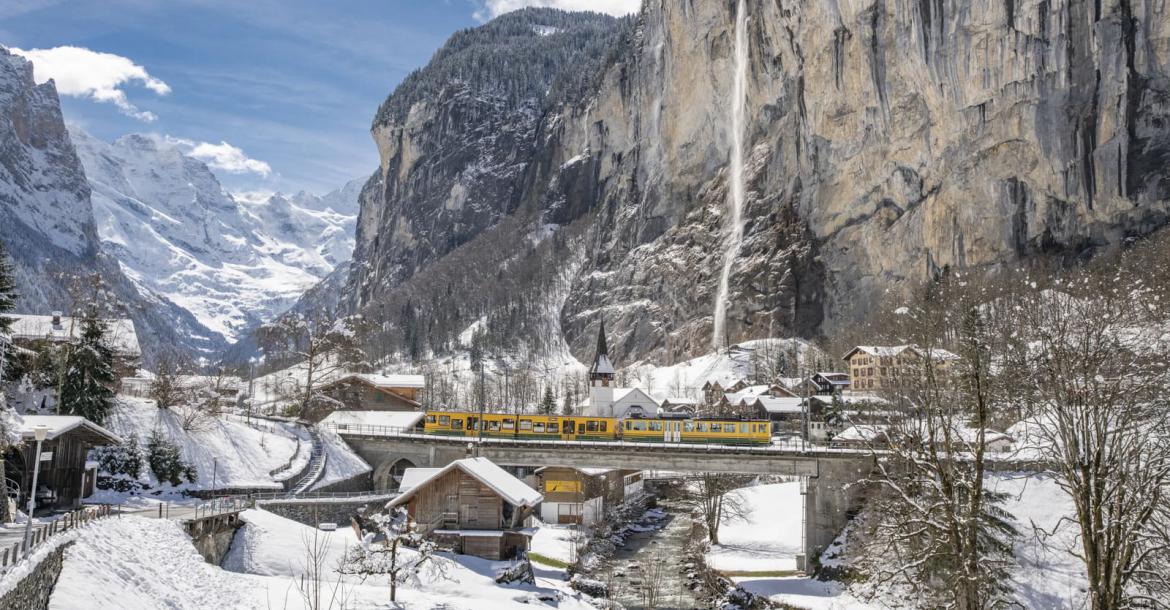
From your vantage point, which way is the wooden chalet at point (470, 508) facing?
toward the camera

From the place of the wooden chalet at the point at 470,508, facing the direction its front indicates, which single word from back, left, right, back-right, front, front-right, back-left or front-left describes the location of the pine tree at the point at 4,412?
front-right

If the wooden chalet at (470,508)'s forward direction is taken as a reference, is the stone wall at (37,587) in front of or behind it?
in front

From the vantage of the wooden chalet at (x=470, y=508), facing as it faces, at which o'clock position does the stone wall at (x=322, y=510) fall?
The stone wall is roughly at 4 o'clock from the wooden chalet.

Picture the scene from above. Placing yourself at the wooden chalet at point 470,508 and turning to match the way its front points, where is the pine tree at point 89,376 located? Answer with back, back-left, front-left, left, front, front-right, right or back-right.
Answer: right

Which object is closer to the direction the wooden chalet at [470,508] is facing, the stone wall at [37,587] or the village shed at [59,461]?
the stone wall

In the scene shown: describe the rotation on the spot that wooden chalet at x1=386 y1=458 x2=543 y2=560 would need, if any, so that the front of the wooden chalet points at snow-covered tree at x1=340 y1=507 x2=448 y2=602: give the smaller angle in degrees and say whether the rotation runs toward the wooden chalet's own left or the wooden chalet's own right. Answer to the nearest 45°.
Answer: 0° — it already faces it

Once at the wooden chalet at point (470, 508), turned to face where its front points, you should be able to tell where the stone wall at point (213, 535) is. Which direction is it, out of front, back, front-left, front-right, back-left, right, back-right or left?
front-right

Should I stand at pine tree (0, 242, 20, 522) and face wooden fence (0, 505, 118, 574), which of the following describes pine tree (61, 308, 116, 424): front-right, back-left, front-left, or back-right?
back-left
